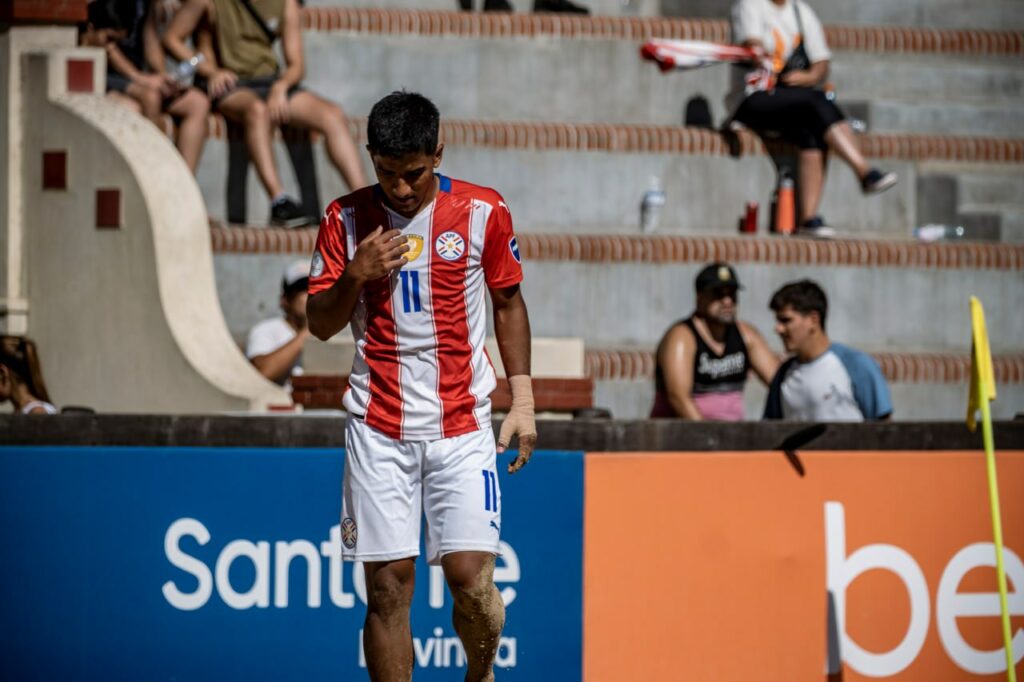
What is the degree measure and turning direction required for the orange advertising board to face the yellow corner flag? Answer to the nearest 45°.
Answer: approximately 90° to its left

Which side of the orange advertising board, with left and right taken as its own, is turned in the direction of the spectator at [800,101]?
back

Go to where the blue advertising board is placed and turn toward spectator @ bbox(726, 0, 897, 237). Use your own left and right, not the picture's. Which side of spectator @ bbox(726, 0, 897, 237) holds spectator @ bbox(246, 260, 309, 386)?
left

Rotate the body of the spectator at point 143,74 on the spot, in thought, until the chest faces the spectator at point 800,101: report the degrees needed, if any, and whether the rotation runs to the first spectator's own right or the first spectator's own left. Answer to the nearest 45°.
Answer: approximately 45° to the first spectator's own left

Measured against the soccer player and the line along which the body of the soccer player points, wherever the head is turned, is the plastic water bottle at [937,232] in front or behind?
behind

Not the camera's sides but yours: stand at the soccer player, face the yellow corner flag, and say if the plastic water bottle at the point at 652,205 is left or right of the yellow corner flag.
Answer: left

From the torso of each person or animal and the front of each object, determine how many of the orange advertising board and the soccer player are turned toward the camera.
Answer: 2

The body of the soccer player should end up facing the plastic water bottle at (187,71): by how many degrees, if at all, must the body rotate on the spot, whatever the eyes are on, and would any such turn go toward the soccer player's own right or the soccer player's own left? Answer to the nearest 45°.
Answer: approximately 180°

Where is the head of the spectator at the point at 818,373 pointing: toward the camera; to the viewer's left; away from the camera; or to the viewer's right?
to the viewer's left

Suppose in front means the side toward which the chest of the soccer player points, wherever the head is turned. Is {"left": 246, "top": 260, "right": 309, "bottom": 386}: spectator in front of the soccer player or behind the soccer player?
behind

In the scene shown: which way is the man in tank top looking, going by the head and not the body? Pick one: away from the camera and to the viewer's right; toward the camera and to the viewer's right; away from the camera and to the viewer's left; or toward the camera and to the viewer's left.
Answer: toward the camera and to the viewer's right

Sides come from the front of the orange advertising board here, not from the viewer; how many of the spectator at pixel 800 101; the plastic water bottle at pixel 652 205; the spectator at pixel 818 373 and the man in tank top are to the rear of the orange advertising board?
4
